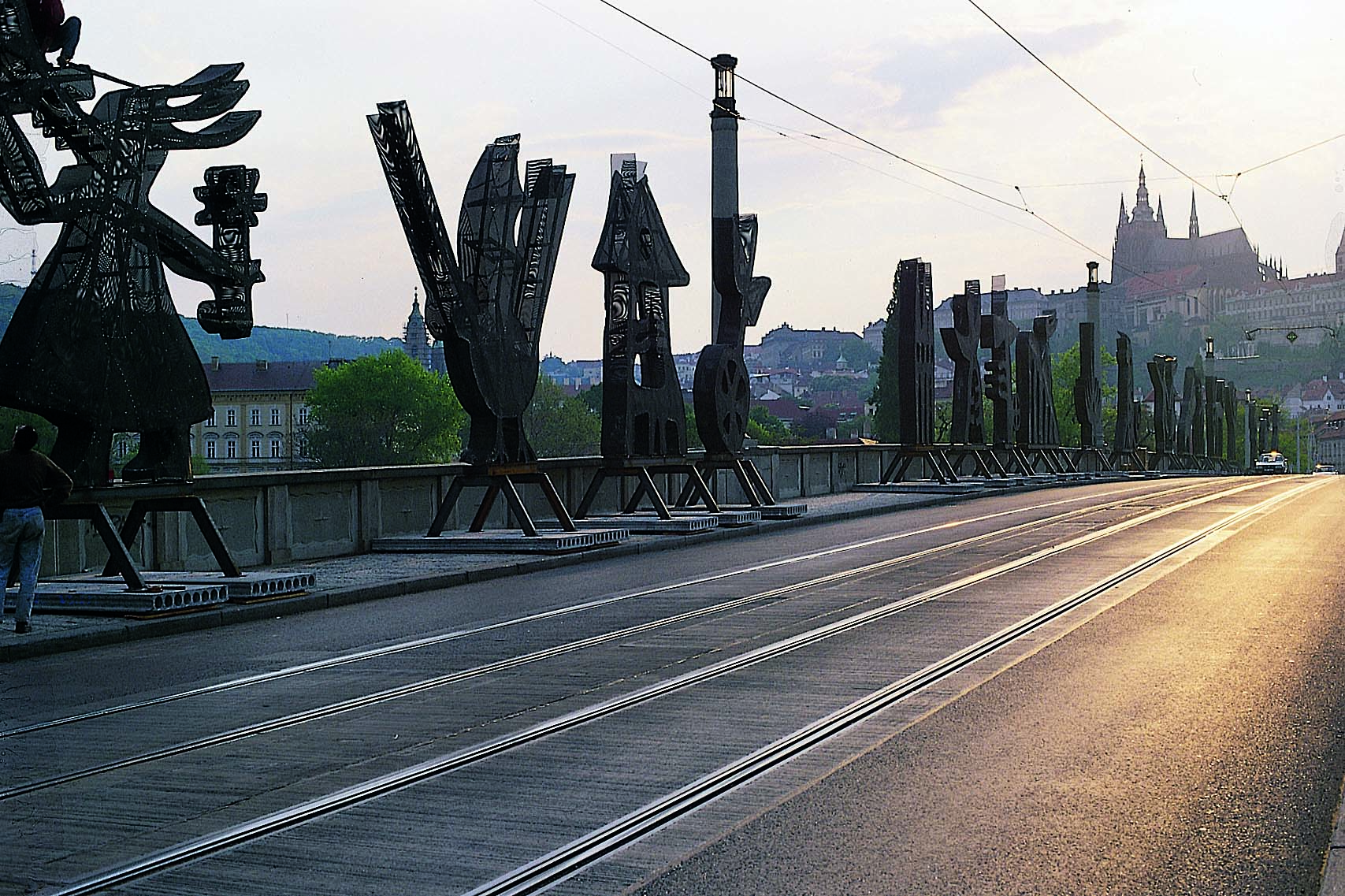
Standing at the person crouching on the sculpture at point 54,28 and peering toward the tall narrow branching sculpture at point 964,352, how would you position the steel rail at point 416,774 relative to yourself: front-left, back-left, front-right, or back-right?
back-right

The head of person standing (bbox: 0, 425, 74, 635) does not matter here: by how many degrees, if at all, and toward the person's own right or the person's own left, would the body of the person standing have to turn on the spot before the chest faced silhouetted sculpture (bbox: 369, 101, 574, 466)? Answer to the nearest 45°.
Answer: approximately 45° to the person's own right

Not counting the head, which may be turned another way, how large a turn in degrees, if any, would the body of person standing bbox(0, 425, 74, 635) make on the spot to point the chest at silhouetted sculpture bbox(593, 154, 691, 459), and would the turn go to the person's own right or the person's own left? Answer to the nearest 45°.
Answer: approximately 45° to the person's own right

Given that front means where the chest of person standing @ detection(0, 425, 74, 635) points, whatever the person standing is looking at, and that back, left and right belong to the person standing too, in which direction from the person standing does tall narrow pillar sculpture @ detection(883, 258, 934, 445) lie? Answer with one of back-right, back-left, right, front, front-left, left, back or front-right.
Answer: front-right

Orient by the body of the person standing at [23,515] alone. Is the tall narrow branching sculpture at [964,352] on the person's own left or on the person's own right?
on the person's own right

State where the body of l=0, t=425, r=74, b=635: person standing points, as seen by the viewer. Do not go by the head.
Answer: away from the camera

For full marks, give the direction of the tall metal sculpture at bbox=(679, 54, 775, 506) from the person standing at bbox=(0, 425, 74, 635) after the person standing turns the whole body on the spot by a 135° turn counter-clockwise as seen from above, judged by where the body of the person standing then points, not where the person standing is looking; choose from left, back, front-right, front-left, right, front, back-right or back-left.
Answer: back

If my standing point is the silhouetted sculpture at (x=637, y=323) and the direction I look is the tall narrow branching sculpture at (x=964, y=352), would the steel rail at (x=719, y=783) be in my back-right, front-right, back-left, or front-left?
back-right
